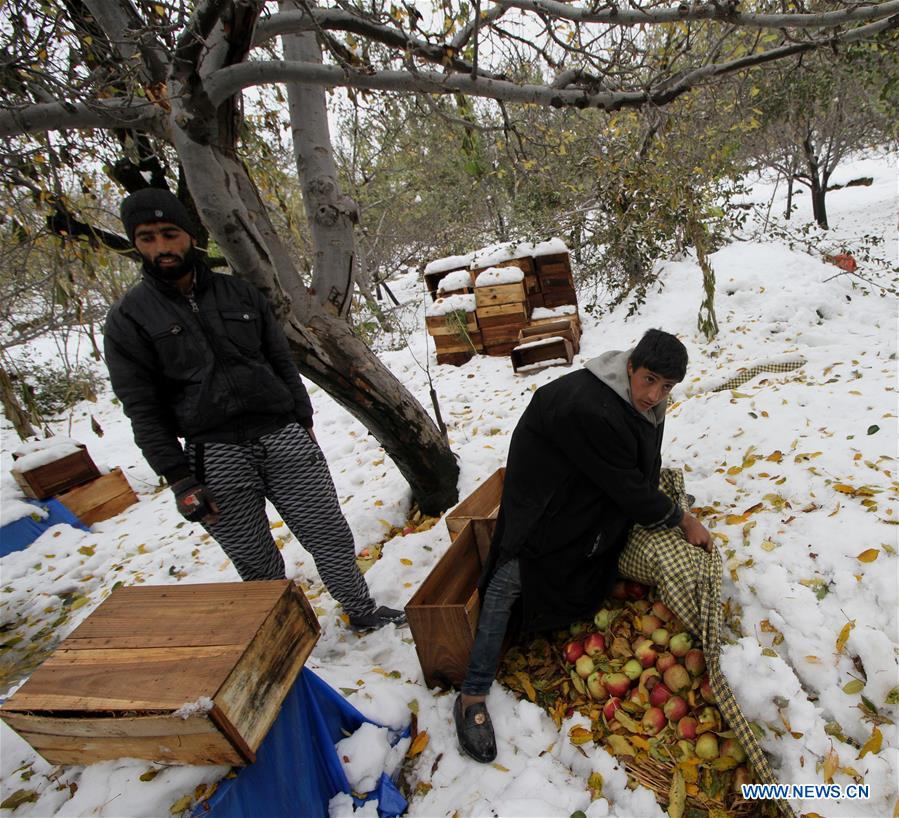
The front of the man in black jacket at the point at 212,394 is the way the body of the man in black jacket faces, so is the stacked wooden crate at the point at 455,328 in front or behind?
behind

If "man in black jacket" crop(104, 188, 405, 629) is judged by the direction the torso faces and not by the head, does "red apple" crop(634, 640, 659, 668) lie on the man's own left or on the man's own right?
on the man's own left

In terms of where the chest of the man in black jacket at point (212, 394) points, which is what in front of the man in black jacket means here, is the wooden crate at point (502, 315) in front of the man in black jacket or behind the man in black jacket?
behind

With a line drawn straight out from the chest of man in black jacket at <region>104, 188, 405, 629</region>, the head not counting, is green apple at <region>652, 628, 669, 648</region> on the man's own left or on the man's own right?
on the man's own left

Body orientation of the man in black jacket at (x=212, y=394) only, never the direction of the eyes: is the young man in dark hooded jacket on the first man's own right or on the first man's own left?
on the first man's own left
